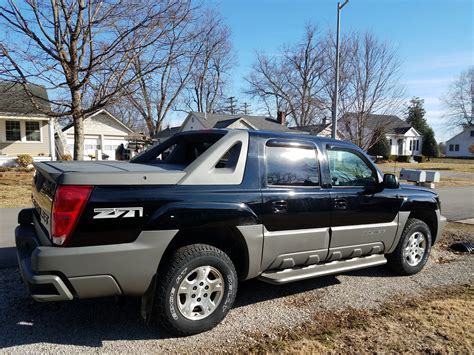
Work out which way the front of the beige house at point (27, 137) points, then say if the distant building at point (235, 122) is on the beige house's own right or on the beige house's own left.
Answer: on the beige house's own left

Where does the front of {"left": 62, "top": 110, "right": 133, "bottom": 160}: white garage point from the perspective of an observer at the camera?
facing the viewer

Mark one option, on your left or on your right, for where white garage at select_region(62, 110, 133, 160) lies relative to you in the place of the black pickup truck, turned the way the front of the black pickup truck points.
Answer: on your left

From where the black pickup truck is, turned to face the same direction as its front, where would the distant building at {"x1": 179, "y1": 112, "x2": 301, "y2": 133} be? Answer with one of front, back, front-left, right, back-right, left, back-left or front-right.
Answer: front-left

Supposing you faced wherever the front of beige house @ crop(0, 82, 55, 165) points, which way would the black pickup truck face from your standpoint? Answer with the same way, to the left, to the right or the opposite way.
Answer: to the left

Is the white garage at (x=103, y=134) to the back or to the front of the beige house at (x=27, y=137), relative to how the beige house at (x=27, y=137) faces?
to the back

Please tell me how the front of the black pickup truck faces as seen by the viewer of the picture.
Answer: facing away from the viewer and to the right of the viewer

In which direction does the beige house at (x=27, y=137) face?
toward the camera

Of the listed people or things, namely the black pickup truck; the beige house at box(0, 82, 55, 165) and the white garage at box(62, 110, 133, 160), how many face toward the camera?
2

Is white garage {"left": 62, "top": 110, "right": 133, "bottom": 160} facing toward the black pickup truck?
yes

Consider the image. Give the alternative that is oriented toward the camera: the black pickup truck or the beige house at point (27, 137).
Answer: the beige house

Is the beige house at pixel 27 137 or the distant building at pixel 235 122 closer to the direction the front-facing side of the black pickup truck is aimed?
the distant building

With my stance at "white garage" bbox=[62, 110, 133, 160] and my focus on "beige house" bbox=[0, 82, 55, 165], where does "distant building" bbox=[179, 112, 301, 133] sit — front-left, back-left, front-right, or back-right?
back-left
